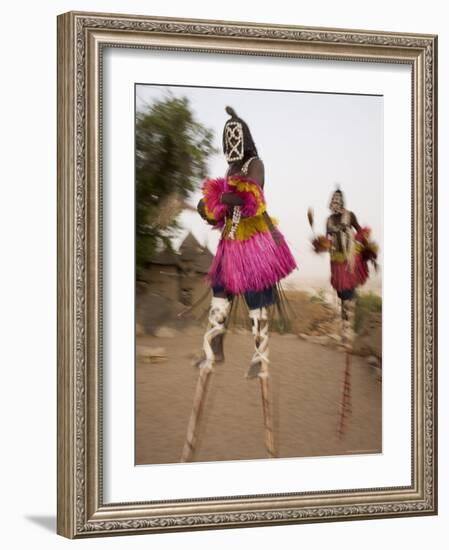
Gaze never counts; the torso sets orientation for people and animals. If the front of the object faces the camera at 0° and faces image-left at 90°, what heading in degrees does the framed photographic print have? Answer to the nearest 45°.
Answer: approximately 315°
